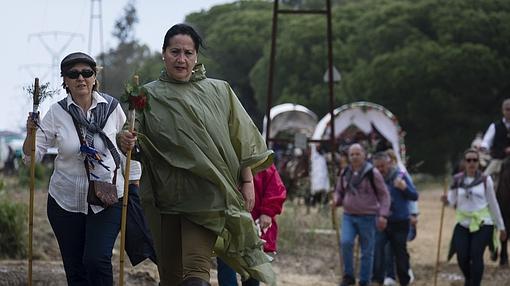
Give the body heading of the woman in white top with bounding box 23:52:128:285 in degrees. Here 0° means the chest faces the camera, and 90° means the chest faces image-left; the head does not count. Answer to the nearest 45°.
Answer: approximately 0°

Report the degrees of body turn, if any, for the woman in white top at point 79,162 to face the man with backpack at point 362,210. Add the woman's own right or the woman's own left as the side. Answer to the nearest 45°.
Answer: approximately 135° to the woman's own left

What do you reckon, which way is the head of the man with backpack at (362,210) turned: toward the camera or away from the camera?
toward the camera

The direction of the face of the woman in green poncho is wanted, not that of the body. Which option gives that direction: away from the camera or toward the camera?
toward the camera

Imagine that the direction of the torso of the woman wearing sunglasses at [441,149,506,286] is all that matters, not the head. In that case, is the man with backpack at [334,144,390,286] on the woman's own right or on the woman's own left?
on the woman's own right

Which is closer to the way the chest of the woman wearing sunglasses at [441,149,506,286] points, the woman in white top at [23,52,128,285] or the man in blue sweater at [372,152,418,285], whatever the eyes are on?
the woman in white top

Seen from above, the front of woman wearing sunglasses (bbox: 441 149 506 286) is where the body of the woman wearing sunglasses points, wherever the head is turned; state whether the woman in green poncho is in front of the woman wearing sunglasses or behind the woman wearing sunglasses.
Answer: in front

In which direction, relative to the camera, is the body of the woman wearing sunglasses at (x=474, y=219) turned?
toward the camera

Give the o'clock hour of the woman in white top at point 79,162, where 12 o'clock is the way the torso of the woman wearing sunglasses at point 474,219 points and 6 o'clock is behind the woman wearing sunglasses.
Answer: The woman in white top is roughly at 1 o'clock from the woman wearing sunglasses.
